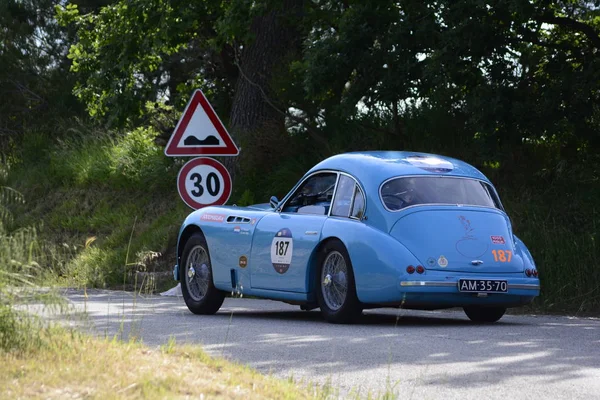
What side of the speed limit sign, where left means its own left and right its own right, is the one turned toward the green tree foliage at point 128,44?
back

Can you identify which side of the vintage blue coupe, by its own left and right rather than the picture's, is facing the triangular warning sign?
front

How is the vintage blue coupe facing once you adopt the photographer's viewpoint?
facing away from the viewer and to the left of the viewer

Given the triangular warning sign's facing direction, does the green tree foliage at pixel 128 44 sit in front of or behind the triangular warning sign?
behind

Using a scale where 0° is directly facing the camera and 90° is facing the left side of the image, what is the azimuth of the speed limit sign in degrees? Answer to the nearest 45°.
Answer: approximately 0°

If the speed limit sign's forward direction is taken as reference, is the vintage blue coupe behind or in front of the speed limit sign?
in front

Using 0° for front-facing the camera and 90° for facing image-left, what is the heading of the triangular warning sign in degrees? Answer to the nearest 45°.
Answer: approximately 0°

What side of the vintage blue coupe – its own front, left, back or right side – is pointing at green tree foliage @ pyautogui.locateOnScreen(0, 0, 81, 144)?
front

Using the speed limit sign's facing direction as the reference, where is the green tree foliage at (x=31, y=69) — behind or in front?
behind
